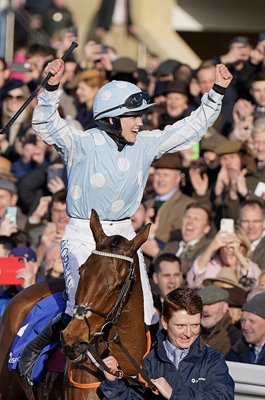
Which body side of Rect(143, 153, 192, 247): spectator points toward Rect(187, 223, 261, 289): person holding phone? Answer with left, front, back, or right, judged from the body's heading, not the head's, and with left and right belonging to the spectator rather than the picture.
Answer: left

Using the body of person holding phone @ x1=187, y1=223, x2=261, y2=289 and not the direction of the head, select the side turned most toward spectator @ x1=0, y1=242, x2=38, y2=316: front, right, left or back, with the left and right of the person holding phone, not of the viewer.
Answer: right

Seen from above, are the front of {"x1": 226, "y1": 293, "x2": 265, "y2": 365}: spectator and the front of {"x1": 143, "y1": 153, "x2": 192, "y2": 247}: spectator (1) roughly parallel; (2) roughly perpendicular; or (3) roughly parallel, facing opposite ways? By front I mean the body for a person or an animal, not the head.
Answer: roughly parallel

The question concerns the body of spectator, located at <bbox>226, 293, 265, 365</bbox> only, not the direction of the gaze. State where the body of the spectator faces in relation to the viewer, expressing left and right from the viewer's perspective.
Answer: facing the viewer and to the left of the viewer

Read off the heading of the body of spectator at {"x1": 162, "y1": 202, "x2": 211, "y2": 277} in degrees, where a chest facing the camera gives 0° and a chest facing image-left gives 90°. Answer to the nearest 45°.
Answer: approximately 45°

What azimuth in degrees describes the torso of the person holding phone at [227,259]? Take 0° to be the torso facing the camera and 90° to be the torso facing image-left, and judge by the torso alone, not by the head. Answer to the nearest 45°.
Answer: approximately 0°

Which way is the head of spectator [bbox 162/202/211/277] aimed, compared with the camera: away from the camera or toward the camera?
toward the camera

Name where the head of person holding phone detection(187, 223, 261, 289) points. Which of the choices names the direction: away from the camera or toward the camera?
toward the camera

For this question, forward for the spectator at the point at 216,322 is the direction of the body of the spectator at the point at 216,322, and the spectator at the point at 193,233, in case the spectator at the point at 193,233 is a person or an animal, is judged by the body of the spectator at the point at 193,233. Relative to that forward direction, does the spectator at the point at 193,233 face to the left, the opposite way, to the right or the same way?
the same way

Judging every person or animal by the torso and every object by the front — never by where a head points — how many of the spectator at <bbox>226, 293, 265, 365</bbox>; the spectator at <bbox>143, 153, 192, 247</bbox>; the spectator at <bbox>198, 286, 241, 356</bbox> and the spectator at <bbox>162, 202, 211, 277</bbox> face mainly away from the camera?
0
